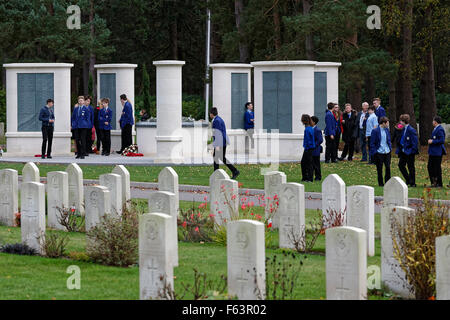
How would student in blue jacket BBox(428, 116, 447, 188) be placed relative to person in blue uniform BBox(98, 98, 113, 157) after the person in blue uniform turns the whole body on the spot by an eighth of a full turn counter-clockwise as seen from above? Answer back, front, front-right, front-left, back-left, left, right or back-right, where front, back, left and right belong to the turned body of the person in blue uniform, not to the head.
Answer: front

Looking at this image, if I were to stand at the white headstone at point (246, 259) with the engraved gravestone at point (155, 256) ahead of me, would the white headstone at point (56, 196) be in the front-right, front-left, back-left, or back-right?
front-right

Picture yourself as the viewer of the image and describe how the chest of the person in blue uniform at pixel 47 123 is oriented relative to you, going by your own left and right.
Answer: facing the viewer and to the right of the viewer

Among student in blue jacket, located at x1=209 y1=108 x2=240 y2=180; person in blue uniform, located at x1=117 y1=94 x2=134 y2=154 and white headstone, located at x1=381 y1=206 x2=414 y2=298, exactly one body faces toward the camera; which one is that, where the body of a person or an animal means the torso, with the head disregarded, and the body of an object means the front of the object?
the white headstone

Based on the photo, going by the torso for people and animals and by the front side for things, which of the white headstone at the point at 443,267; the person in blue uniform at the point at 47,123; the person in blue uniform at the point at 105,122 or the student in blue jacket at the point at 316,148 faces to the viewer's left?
the student in blue jacket

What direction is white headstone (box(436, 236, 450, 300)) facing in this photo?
toward the camera

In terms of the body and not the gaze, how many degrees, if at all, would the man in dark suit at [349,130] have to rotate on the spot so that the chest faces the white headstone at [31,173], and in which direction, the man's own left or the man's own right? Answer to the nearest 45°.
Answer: approximately 45° to the man's own right

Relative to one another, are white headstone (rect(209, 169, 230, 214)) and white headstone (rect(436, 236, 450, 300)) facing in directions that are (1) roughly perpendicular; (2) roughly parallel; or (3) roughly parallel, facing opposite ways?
roughly parallel

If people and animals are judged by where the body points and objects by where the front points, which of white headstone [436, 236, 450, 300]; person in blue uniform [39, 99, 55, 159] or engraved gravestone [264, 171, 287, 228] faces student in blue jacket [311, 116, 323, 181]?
the person in blue uniform

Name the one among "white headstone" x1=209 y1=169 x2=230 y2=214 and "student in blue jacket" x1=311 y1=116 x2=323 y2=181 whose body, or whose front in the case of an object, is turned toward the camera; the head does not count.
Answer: the white headstone

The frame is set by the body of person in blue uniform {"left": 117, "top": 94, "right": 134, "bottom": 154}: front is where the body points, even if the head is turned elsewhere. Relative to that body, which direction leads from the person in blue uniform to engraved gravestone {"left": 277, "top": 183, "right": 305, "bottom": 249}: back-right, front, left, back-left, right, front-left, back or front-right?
left

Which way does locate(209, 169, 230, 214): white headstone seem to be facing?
toward the camera

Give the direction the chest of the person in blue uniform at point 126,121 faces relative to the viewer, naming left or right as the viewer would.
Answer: facing to the left of the viewer

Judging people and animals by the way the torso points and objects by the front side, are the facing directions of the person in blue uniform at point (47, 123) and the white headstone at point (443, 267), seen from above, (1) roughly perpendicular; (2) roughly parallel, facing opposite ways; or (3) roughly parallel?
roughly perpendicular

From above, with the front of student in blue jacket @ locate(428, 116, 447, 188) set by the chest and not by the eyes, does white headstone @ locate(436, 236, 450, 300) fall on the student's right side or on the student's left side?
on the student's left side

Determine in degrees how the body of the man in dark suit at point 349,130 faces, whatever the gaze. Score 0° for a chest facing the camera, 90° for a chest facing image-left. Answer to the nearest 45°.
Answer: approximately 0°

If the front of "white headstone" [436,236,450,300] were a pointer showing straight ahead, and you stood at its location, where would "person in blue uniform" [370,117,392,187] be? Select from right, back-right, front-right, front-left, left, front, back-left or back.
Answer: back
